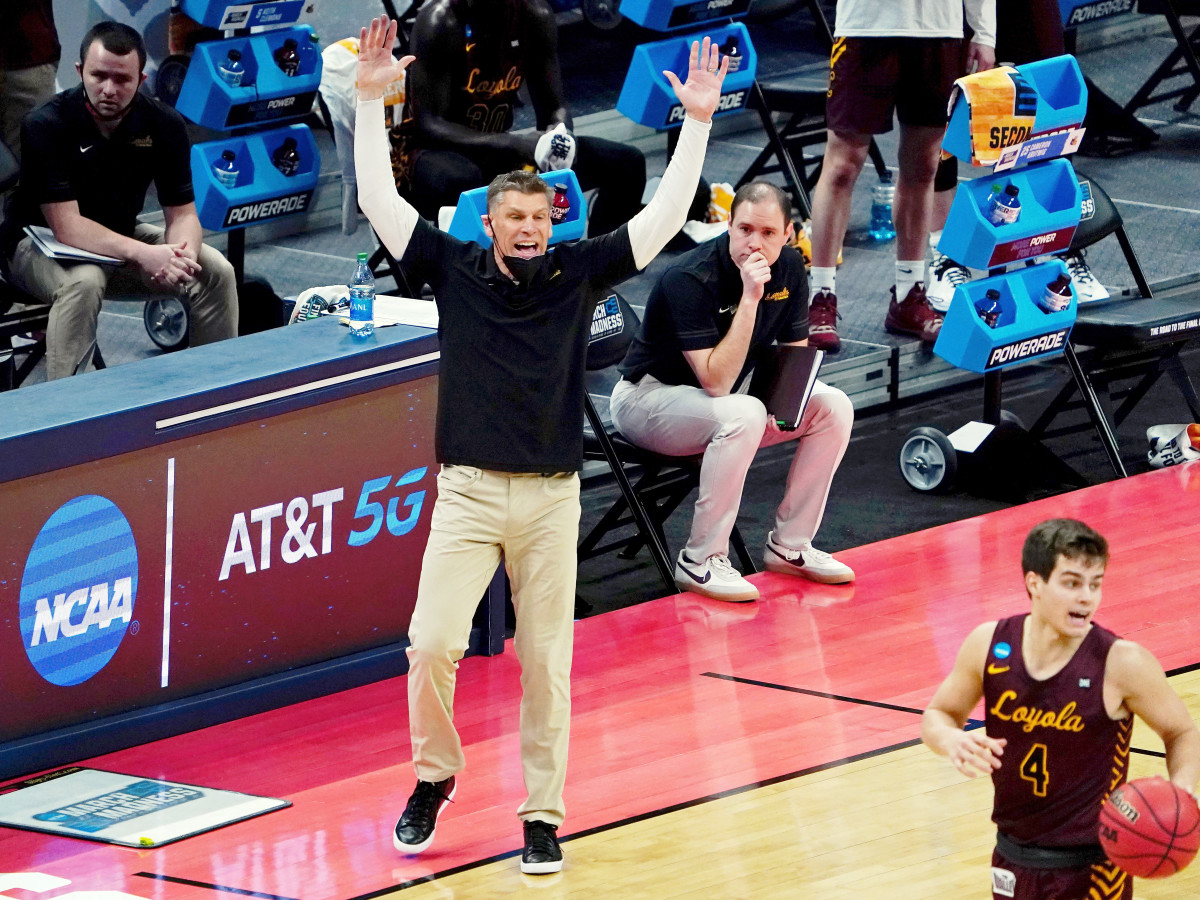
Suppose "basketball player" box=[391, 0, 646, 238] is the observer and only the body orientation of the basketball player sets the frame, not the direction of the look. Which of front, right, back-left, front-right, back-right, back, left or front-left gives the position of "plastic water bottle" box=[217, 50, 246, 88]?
back-right

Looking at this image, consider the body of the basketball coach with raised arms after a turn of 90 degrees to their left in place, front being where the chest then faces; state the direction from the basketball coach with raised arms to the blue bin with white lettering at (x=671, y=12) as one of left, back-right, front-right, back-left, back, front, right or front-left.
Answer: left

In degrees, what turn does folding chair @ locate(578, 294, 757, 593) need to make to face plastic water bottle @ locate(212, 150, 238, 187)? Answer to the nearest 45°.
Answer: approximately 180°

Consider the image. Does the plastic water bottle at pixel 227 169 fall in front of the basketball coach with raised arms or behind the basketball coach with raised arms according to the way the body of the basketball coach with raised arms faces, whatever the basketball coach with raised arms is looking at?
behind

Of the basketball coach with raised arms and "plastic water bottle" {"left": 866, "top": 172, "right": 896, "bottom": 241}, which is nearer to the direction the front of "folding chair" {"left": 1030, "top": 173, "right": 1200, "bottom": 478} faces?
the basketball coach with raised arms

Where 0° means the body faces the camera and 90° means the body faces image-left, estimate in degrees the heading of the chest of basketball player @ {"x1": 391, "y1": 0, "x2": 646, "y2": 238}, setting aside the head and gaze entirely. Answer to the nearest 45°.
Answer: approximately 315°

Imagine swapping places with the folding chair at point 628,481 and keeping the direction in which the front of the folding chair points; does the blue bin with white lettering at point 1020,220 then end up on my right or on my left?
on my left

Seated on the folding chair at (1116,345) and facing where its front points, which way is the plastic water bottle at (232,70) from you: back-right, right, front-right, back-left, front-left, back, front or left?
back-right

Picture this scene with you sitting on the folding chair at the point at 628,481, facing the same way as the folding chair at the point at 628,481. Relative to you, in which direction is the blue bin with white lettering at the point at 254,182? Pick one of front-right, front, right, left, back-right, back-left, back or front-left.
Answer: back

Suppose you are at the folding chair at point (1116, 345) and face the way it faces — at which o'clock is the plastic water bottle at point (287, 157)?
The plastic water bottle is roughly at 4 o'clock from the folding chair.
